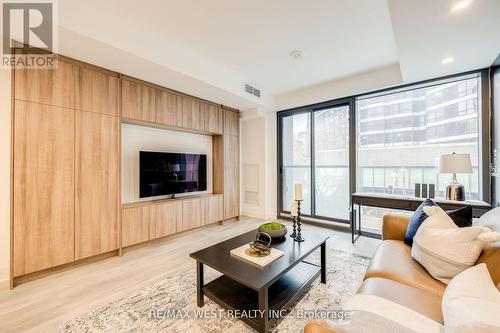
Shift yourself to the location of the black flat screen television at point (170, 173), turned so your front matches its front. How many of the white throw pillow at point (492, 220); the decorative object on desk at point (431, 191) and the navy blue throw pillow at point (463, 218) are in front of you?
3

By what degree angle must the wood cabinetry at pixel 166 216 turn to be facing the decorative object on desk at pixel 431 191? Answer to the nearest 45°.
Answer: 0° — it already faces it

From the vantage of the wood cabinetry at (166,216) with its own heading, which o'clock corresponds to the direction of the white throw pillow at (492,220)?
The white throw pillow is roughly at 12 o'clock from the wood cabinetry.

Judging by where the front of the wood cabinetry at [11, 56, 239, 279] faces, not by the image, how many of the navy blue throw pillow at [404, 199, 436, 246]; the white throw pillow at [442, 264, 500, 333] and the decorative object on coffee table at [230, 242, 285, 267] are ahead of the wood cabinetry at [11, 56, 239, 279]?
3

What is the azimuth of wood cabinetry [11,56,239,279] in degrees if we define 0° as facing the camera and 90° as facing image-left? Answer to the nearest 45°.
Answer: approximately 315°
